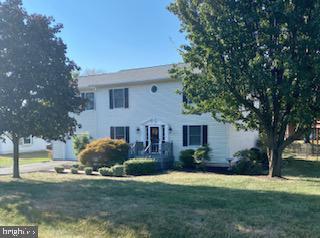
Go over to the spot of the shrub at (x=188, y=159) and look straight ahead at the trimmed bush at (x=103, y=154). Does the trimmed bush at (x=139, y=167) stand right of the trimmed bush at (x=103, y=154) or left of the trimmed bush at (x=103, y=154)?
left

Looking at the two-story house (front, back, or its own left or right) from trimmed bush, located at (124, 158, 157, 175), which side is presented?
front

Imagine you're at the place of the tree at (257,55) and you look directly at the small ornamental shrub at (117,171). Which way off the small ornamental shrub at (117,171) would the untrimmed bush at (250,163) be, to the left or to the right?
right

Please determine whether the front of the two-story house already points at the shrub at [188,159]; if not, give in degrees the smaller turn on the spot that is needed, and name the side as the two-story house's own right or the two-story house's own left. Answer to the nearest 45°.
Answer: approximately 45° to the two-story house's own left

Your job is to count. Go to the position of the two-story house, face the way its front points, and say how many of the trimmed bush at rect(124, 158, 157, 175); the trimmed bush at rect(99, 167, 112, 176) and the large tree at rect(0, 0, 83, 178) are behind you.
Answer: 0

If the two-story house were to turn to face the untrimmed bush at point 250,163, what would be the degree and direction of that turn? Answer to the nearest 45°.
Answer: approximately 45° to its left

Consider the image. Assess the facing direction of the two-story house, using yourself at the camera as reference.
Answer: facing the viewer

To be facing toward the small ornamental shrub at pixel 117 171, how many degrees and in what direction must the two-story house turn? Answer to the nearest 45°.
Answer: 0° — it already faces it

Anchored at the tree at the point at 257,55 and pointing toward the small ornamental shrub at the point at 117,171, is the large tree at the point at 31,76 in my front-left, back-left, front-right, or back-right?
front-left

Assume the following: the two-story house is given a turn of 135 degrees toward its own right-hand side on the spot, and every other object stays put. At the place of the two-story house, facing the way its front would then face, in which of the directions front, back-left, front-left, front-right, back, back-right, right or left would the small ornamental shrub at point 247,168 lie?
back

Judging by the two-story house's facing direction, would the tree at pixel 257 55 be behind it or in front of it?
in front

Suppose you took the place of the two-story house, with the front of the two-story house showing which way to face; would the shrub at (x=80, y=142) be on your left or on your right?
on your right
